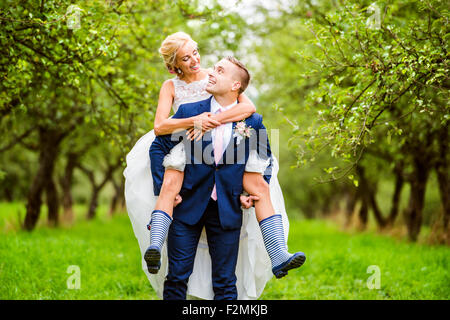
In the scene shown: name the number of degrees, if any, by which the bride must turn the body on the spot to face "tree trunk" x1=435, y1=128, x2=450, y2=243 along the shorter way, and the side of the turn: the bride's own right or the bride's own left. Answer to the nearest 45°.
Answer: approximately 135° to the bride's own left

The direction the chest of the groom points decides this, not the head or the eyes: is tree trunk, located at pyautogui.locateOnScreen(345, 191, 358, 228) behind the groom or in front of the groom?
behind

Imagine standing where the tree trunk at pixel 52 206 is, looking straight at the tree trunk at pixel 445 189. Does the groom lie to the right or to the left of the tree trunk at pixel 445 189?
right

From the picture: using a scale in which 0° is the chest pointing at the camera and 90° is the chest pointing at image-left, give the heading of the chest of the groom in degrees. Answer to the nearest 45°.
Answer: approximately 0°

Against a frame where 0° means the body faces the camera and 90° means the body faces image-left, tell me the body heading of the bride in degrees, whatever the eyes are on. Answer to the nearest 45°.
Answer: approximately 0°

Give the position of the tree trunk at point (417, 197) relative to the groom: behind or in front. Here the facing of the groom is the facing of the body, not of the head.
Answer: behind

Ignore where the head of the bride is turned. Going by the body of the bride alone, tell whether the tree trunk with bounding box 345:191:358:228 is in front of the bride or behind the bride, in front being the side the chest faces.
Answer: behind
